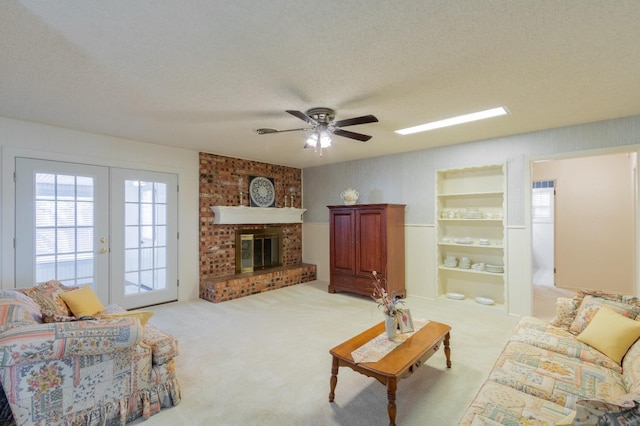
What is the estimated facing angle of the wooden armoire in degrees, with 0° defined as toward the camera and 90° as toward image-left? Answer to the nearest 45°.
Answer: approximately 45°

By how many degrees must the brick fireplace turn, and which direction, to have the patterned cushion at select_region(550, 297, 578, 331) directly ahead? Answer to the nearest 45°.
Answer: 0° — it already faces it

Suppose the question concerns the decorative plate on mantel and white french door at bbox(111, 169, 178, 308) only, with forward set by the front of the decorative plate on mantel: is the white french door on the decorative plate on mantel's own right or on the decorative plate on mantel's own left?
on the decorative plate on mantel's own right

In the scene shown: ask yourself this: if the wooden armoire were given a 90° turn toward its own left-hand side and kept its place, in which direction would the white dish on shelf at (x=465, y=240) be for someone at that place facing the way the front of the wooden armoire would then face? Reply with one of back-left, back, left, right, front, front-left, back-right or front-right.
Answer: front-left

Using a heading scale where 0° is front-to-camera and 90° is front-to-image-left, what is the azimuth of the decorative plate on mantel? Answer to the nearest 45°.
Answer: approximately 315°

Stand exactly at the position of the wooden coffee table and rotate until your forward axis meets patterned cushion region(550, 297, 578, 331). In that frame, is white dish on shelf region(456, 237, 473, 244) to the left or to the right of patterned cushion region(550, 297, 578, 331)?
left

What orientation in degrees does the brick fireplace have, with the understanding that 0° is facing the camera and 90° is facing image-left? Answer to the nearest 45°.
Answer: approximately 315°

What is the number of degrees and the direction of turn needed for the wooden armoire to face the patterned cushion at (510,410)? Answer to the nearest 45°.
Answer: approximately 45° to its left
